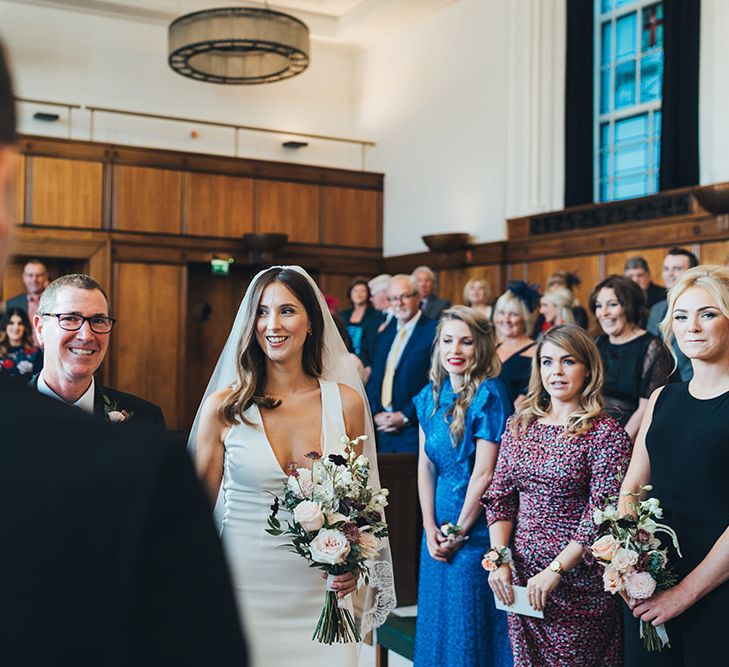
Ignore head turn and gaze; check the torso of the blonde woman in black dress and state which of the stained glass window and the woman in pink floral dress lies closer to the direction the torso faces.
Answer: the woman in pink floral dress

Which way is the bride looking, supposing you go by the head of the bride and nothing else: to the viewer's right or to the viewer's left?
to the viewer's left

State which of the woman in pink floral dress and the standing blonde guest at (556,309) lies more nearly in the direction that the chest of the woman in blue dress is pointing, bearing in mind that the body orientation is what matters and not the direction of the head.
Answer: the woman in pink floral dress

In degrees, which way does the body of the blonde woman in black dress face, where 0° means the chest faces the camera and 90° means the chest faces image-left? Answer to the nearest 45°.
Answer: approximately 45°

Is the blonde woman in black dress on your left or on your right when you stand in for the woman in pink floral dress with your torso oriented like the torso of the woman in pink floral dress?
on your left

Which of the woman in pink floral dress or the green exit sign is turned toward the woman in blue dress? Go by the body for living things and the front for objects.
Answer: the green exit sign

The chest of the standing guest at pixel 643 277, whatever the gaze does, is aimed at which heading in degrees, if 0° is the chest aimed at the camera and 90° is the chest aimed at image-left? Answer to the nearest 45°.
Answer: approximately 45°

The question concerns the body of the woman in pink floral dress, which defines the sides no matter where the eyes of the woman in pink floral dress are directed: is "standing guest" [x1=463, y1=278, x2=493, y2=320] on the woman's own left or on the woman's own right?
on the woman's own right

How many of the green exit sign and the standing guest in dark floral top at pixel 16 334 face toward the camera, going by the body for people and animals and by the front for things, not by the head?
2

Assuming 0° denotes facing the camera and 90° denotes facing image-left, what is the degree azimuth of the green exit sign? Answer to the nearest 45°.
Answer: approximately 0°

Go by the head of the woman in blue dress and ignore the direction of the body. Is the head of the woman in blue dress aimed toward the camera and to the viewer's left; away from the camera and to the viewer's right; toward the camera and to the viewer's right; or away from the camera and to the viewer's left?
toward the camera and to the viewer's left

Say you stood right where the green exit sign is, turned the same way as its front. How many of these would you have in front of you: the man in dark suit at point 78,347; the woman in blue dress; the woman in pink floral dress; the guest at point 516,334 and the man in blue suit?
5

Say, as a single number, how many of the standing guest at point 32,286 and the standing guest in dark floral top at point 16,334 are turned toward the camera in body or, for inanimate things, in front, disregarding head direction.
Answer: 2

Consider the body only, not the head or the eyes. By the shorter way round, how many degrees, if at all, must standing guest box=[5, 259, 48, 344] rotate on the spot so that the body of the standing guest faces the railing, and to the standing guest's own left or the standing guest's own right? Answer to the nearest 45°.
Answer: approximately 135° to the standing guest's own left

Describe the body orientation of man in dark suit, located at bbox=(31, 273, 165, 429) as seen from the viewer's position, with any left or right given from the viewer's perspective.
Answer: facing the viewer and to the right of the viewer

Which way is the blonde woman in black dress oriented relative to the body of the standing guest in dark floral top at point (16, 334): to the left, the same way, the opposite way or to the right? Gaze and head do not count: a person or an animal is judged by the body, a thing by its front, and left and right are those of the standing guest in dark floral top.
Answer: to the right

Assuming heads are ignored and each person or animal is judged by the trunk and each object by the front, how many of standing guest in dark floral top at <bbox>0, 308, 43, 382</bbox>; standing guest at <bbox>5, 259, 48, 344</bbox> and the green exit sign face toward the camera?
3
